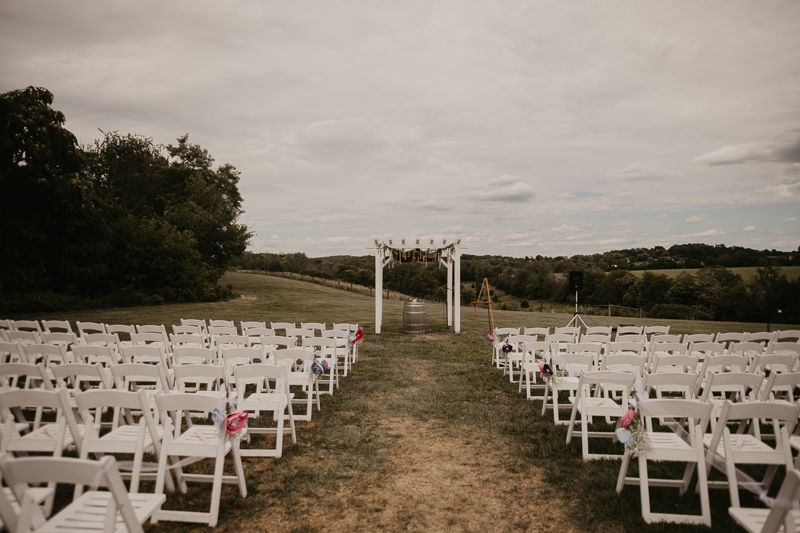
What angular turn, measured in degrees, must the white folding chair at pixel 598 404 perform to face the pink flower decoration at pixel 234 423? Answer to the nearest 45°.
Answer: approximately 90° to its left

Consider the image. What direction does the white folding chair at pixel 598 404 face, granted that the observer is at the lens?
facing away from the viewer and to the left of the viewer

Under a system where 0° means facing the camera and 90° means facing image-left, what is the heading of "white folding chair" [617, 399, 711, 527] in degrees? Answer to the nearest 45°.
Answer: approximately 135°

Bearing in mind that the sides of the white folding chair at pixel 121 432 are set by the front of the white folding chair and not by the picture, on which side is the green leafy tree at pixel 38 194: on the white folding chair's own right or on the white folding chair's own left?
on the white folding chair's own left

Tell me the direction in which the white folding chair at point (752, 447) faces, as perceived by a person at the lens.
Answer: facing away from the viewer and to the left of the viewer

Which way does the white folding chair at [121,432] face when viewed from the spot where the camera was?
facing away from the viewer and to the right of the viewer

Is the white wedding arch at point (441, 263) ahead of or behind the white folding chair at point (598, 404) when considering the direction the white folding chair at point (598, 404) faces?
ahead

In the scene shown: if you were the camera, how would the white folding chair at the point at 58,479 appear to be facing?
facing away from the viewer and to the right of the viewer

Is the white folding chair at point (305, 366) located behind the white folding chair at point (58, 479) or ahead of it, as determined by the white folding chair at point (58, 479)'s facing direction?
ahead
